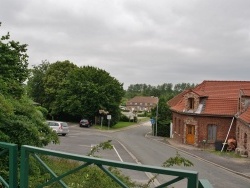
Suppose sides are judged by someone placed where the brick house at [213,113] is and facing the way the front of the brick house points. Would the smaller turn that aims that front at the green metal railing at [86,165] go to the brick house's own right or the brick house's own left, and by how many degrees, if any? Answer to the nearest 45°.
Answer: approximately 45° to the brick house's own left

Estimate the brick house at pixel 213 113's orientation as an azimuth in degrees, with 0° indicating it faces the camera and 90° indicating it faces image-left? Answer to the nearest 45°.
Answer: approximately 45°

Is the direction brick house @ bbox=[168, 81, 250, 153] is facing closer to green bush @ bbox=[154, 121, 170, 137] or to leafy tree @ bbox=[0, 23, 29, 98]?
the leafy tree

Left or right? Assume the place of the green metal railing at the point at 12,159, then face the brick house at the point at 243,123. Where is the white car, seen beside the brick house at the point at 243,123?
left
